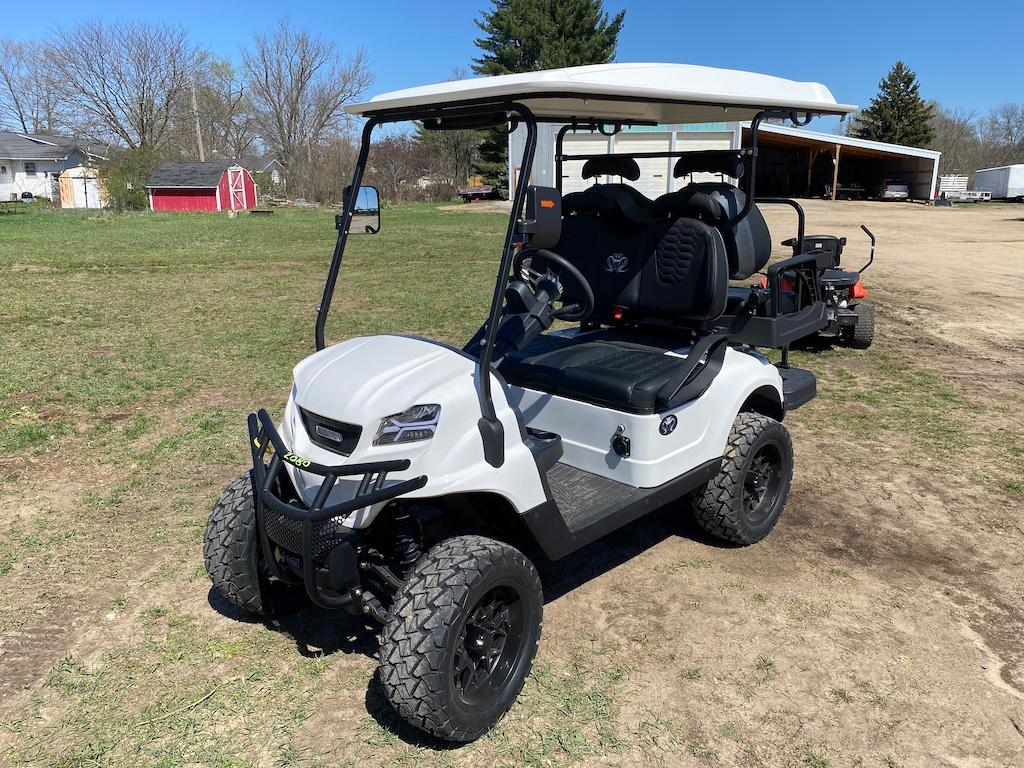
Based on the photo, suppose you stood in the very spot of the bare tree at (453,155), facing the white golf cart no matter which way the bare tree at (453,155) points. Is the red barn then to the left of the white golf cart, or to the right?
right

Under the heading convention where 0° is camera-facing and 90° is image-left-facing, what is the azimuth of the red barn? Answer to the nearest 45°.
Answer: approximately 315°

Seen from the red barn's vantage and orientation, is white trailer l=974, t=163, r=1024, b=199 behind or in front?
in front

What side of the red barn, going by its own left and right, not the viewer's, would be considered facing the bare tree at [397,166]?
left

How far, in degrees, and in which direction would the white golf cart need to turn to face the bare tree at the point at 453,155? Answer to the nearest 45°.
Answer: approximately 135° to its right

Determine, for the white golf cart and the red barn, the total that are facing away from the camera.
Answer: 0

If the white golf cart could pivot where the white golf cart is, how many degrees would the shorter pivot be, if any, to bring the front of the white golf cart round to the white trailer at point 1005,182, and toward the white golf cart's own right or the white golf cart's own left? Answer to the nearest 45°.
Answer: approximately 180°

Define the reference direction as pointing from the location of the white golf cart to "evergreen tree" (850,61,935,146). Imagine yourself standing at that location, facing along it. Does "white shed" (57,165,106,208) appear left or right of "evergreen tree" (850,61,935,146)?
left

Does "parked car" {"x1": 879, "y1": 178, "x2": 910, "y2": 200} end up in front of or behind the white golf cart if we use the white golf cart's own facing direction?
behind

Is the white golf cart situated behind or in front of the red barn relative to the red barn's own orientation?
in front

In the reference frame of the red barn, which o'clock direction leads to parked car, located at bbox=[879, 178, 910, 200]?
The parked car is roughly at 11 o'clock from the red barn.
